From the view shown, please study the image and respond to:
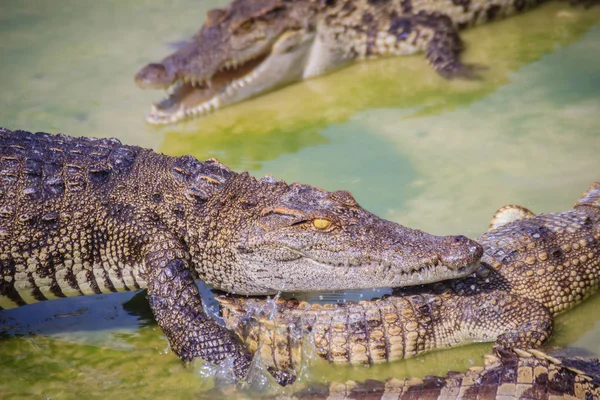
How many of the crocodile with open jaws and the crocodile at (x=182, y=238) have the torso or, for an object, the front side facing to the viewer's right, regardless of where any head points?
1

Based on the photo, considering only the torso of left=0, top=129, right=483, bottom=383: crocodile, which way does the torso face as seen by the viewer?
to the viewer's right

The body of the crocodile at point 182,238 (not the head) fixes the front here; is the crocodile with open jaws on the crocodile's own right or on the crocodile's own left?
on the crocodile's own left

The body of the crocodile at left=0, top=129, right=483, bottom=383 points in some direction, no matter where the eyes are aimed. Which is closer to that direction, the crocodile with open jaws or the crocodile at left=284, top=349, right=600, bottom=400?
the crocodile
